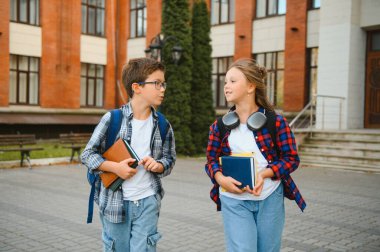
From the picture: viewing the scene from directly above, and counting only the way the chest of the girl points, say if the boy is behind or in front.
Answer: in front

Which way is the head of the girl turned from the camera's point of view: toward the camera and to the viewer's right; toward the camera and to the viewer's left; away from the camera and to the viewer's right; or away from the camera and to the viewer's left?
toward the camera and to the viewer's left

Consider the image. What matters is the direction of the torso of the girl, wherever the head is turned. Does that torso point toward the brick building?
no

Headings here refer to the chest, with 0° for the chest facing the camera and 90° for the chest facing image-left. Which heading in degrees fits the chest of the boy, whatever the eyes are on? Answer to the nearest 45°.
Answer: approximately 315°

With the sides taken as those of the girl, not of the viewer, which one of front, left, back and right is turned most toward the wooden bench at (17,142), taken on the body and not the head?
right

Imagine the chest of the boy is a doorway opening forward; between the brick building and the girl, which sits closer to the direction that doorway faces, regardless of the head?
the girl

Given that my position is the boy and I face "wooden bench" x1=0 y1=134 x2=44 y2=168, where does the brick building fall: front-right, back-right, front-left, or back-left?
front-right

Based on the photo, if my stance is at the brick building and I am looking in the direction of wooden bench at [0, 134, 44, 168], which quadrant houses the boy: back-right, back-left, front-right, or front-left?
front-left

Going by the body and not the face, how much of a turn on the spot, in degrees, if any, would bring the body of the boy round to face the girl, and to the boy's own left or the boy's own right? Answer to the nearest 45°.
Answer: approximately 45° to the boy's own left

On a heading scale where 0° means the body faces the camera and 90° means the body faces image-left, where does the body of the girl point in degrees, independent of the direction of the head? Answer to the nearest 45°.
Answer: approximately 45°

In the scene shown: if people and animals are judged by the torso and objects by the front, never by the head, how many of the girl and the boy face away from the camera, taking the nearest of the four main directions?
0

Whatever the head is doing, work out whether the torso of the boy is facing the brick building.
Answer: no

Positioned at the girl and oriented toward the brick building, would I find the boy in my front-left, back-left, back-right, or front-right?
front-left

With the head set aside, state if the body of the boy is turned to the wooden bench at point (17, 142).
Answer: no

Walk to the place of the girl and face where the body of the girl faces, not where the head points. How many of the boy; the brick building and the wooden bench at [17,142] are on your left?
0
